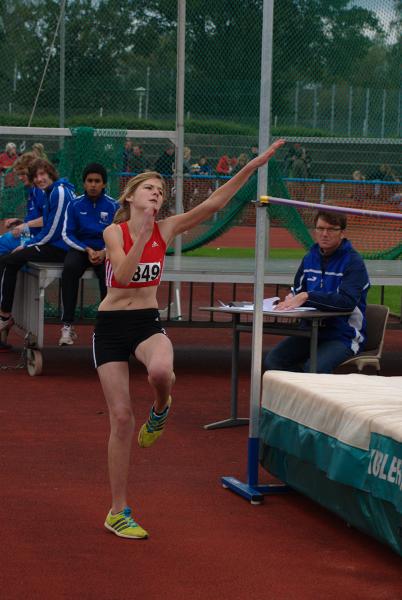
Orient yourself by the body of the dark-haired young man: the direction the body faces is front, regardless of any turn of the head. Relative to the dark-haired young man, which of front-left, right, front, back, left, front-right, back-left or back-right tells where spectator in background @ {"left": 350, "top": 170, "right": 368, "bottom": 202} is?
back-left

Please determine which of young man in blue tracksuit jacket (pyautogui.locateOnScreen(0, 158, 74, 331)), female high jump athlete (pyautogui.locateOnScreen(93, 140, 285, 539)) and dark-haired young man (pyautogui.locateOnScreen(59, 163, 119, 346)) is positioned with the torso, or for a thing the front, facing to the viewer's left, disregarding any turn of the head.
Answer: the young man in blue tracksuit jacket

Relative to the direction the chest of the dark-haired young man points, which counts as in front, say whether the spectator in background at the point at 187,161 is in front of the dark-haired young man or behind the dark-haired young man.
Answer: behind

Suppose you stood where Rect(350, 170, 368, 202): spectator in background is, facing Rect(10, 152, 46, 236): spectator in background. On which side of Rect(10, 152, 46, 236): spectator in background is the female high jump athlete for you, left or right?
left

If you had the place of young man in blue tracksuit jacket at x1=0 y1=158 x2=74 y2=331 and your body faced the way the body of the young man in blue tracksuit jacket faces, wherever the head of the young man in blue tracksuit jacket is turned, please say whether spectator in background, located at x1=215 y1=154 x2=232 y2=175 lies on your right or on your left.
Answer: on your right

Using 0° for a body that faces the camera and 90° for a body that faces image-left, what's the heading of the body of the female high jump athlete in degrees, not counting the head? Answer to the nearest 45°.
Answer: approximately 315°

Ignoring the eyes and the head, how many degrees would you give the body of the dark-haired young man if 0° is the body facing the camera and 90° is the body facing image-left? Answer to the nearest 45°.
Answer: approximately 0°

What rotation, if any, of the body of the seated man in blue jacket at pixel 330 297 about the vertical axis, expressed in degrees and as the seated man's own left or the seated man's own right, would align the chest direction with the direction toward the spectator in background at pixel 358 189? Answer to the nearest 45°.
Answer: approximately 135° to the seated man's own right

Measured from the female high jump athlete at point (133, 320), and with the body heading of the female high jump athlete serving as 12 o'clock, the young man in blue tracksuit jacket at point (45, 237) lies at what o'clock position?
The young man in blue tracksuit jacket is roughly at 7 o'clock from the female high jump athlete.
